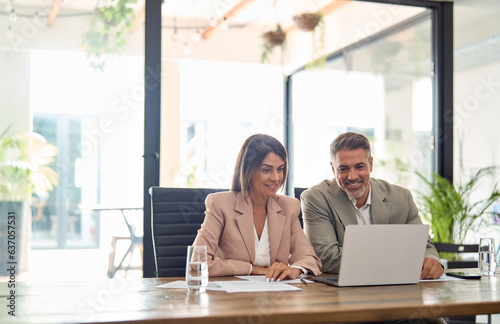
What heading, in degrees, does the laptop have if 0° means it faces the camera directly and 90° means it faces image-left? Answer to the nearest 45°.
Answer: approximately 135°

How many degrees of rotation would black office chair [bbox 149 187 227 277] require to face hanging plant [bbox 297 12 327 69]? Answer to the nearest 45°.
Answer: approximately 135° to its left

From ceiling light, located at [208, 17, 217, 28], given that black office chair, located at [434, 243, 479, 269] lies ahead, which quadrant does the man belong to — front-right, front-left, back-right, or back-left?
front-right

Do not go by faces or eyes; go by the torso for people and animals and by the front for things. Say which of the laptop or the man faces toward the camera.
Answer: the man

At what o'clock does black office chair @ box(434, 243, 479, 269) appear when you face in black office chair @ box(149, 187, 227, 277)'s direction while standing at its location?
black office chair @ box(434, 243, 479, 269) is roughly at 8 o'clock from black office chair @ box(149, 187, 227, 277).

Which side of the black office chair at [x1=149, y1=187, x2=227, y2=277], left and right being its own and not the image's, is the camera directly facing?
front

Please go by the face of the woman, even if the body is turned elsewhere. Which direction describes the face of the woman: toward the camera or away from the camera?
toward the camera

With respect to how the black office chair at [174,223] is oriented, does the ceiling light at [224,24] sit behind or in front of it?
behind

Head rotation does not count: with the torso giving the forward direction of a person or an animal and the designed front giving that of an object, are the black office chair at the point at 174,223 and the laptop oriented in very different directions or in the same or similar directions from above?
very different directions

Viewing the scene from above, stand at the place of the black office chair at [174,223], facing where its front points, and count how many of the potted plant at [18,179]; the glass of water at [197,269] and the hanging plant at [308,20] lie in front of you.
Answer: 1

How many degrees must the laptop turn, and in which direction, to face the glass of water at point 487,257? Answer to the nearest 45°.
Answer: approximately 90° to its right

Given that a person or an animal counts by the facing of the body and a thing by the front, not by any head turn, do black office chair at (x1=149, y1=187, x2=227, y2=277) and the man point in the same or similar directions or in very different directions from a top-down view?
same or similar directions

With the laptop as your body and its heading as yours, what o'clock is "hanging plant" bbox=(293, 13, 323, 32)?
The hanging plant is roughly at 1 o'clock from the laptop.

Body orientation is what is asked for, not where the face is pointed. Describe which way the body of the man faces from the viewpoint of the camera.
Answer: toward the camera

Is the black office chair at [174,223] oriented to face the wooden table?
yes

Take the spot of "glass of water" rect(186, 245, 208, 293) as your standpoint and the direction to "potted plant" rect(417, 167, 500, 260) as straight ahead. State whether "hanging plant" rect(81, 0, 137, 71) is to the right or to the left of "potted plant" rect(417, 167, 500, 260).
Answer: left
